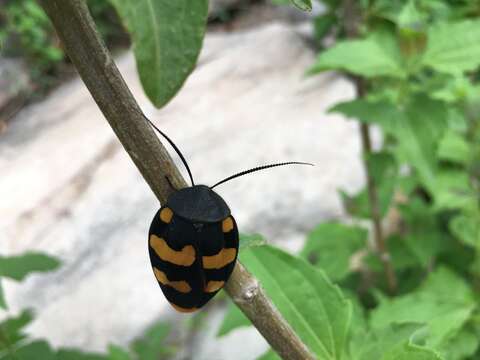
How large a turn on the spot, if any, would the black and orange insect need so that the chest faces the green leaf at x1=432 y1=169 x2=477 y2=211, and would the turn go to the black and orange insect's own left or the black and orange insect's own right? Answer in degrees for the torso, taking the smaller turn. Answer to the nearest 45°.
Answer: approximately 45° to the black and orange insect's own right

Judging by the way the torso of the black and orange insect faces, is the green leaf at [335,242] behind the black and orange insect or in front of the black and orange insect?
in front

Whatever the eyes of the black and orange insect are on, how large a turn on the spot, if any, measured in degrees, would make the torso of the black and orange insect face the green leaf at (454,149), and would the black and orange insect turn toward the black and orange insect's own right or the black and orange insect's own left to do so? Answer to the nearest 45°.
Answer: approximately 45° to the black and orange insect's own right

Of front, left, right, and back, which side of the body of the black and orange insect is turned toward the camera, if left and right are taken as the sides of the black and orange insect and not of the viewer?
back
